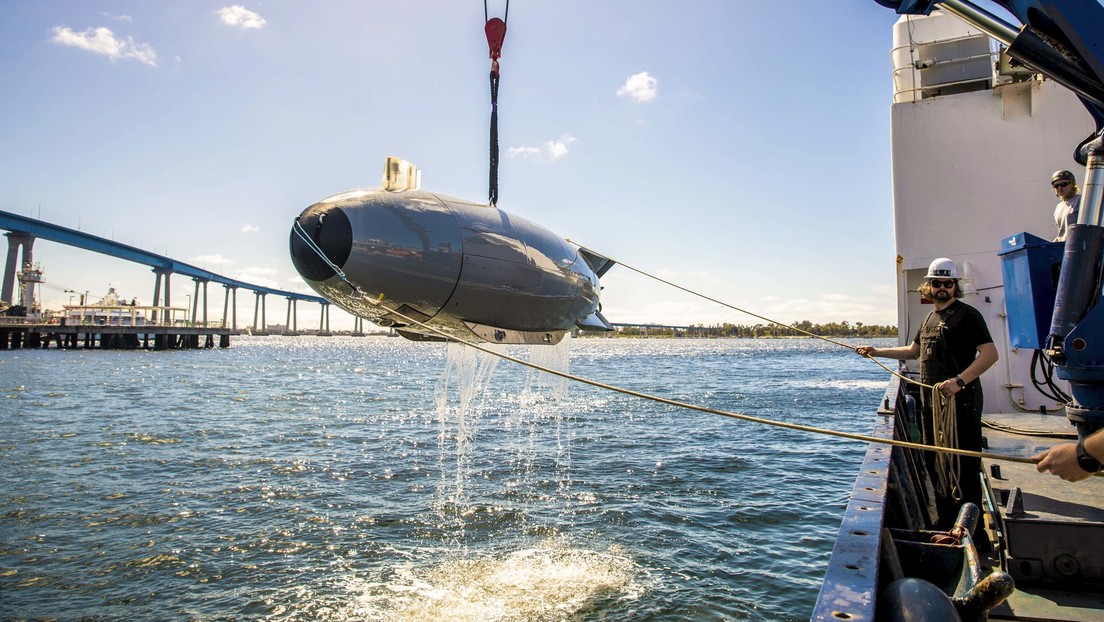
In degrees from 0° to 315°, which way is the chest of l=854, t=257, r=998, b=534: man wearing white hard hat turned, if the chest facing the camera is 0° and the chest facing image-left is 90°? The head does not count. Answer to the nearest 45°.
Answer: approximately 45°

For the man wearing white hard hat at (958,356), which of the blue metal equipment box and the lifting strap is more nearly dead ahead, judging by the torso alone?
the lifting strap

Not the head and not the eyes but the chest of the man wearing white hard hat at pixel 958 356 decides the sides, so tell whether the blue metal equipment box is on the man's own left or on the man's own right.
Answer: on the man's own left
